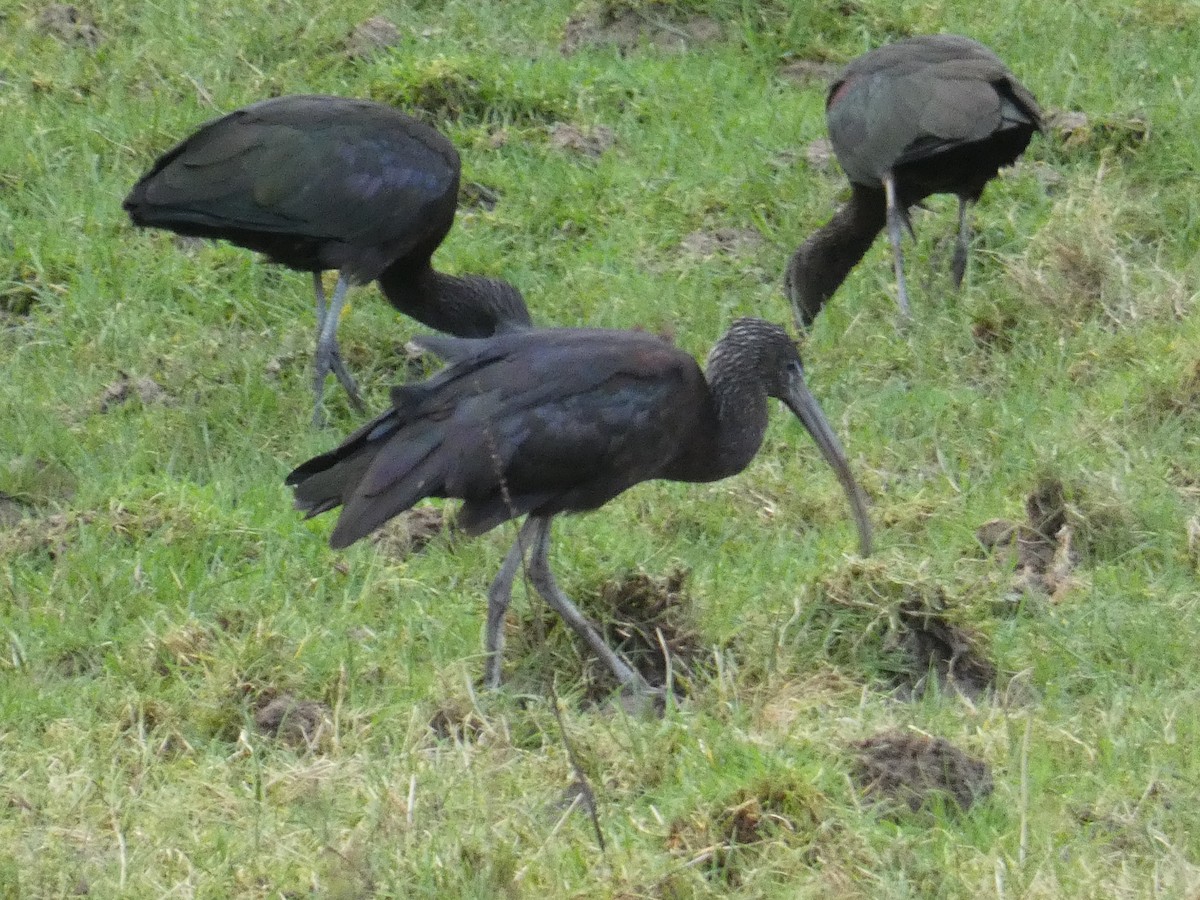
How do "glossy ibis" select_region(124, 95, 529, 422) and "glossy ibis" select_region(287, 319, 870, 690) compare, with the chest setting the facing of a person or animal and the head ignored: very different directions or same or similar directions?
same or similar directions

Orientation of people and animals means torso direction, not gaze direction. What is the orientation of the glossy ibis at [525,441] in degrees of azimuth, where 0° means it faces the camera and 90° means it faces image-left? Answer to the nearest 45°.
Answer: approximately 270°

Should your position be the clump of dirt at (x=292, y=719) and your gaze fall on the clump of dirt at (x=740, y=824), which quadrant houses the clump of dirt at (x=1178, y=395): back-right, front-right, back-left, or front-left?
front-left

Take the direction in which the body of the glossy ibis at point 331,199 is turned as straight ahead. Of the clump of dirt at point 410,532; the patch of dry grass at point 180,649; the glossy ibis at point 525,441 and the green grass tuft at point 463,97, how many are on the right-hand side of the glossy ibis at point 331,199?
3

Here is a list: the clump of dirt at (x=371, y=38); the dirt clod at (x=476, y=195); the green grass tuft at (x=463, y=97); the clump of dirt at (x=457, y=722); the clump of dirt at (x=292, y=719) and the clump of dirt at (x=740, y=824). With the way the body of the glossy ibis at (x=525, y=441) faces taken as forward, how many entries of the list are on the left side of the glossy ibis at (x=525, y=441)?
3

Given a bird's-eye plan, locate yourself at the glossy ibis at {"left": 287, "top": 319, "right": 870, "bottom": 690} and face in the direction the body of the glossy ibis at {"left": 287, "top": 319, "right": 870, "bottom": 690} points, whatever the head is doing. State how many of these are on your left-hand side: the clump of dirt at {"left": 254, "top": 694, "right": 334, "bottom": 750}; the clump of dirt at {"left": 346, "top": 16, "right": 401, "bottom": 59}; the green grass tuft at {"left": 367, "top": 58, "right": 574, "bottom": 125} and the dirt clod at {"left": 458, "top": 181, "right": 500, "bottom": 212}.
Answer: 3

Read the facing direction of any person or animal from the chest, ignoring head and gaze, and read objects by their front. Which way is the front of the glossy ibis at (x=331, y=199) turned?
to the viewer's right

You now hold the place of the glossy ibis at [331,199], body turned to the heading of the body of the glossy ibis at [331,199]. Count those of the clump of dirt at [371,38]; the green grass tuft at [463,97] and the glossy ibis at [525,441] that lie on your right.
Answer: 1

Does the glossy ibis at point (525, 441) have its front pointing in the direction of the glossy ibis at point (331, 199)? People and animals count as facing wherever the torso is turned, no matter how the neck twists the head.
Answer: no

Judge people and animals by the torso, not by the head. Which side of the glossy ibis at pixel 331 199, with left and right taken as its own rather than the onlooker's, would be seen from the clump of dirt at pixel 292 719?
right

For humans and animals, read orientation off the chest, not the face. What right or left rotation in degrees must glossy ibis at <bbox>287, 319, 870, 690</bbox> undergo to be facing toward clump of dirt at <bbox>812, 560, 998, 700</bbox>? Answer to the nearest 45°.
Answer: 0° — it already faces it

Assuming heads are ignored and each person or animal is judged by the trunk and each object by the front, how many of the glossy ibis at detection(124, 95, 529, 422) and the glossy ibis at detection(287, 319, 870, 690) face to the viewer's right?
2

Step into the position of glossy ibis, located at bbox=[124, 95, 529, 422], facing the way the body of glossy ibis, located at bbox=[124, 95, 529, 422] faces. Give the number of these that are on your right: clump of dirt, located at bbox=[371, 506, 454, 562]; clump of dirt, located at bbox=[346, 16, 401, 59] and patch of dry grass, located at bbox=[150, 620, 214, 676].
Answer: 2

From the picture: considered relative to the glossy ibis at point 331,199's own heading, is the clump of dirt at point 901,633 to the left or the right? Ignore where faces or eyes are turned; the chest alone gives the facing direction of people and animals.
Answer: on its right

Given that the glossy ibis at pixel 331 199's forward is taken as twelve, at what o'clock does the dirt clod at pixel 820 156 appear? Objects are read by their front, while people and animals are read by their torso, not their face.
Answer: The dirt clod is roughly at 11 o'clock from the glossy ibis.

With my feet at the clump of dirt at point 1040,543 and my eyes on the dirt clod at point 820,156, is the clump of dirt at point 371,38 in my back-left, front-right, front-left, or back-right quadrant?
front-left

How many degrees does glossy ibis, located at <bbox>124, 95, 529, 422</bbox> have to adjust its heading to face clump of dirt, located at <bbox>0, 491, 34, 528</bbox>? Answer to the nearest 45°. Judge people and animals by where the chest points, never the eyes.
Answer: approximately 135° to its right

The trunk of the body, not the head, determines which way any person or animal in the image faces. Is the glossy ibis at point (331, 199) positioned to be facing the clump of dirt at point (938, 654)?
no
